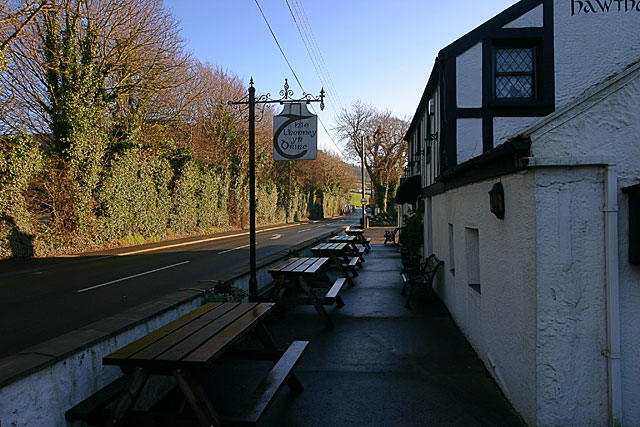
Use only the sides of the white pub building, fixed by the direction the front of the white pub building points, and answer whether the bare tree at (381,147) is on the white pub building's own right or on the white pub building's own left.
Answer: on the white pub building's own right

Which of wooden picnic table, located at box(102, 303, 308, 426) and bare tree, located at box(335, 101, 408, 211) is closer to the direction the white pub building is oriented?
the wooden picnic table

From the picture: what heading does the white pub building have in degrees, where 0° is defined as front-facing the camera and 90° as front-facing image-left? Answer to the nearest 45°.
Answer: approximately 90°

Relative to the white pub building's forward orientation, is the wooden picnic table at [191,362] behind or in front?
in front

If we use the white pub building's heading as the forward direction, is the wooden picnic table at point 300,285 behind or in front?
in front

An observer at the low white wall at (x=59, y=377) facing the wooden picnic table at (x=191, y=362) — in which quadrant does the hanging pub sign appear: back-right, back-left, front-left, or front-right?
front-left

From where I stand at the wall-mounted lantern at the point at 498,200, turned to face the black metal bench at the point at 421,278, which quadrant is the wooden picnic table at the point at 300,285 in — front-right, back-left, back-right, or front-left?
front-left

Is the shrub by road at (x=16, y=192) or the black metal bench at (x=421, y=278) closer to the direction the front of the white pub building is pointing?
the shrub by road

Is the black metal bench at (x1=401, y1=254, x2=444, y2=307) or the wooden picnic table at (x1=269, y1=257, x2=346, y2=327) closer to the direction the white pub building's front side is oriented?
the wooden picnic table

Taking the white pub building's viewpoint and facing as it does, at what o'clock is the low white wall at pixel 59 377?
The low white wall is roughly at 11 o'clock from the white pub building.
